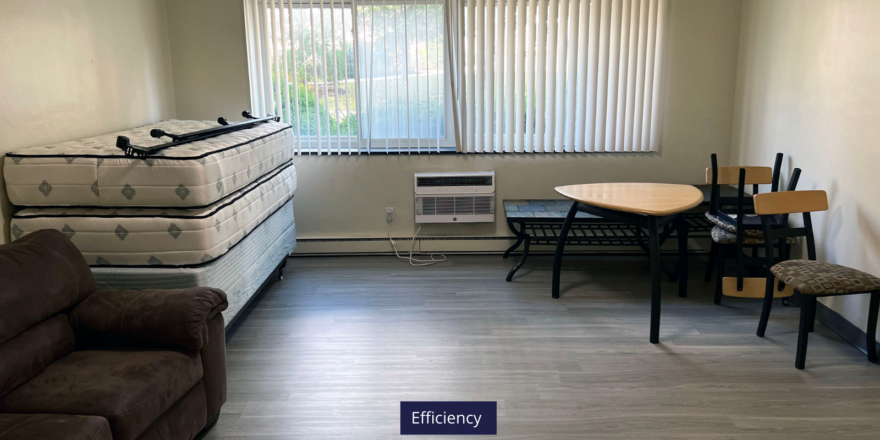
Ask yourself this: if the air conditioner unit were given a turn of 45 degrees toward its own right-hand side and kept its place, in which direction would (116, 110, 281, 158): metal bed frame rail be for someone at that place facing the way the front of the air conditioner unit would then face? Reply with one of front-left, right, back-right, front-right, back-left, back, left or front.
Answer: front

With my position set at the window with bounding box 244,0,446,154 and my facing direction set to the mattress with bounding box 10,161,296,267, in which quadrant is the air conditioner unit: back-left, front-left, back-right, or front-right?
back-left

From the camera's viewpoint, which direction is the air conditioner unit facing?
toward the camera

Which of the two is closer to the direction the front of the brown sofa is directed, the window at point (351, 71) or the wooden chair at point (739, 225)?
the wooden chair

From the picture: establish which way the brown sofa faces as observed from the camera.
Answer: facing the viewer and to the right of the viewer

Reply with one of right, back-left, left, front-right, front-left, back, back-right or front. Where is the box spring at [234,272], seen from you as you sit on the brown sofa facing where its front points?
left

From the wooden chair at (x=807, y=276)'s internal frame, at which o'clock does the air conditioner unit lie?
The air conditioner unit is roughly at 5 o'clock from the wooden chair.

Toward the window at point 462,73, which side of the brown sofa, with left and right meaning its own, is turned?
left

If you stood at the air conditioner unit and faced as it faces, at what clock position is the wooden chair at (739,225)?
The wooden chair is roughly at 10 o'clock from the air conditioner unit.

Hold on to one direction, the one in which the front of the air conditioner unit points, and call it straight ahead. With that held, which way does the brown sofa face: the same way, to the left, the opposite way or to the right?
to the left

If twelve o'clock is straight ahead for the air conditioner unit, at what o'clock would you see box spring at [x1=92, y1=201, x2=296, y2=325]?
The box spring is roughly at 1 o'clock from the air conditioner unit.

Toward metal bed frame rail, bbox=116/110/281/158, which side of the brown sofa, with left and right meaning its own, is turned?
left

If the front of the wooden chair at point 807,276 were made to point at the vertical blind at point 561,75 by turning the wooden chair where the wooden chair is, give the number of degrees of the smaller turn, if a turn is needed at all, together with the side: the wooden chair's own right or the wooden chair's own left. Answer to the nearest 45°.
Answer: approximately 180°

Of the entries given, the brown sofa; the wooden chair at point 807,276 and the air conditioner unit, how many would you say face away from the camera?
0

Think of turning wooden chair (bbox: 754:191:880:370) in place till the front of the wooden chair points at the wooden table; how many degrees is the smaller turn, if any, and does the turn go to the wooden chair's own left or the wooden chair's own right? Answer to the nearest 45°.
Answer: approximately 135° to the wooden chair's own right
